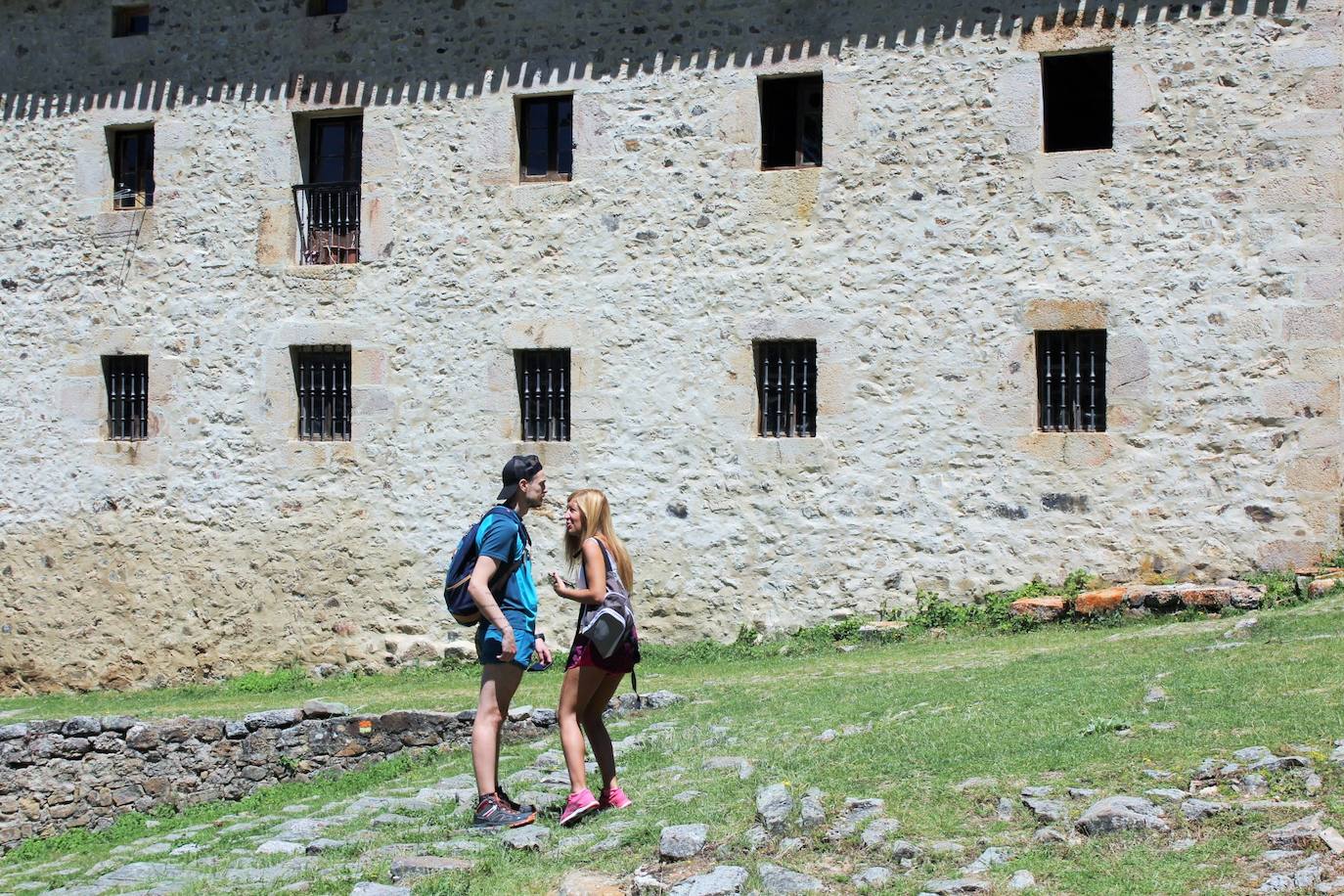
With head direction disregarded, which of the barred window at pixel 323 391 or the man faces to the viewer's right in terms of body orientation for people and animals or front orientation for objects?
the man

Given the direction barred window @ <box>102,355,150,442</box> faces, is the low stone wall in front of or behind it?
in front

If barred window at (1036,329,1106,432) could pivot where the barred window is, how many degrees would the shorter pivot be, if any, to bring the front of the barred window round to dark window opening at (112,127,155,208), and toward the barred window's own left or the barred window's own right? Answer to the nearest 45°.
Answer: approximately 90° to the barred window's own right

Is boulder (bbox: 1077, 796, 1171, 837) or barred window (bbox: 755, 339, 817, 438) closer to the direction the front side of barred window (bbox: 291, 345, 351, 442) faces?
the boulder

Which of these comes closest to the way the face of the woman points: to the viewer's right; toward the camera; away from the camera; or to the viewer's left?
to the viewer's left

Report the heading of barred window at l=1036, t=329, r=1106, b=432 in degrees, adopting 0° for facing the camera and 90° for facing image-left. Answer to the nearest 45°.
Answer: approximately 0°

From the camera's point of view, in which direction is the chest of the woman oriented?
to the viewer's left

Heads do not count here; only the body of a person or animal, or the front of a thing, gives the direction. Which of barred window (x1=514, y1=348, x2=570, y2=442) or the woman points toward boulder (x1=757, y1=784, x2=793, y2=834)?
the barred window

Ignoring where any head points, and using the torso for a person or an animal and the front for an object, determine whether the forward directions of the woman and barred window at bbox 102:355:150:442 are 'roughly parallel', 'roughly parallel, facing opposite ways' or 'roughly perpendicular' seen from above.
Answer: roughly perpendicular

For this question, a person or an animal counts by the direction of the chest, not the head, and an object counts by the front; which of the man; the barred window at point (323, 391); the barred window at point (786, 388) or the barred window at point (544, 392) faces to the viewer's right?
the man

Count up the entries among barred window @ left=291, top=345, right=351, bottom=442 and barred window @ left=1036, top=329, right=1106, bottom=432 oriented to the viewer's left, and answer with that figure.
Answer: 0

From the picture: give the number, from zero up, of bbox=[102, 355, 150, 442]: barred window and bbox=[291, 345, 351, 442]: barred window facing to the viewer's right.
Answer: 0

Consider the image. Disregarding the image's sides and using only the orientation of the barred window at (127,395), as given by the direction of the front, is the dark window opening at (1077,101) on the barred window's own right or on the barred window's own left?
on the barred window's own left
